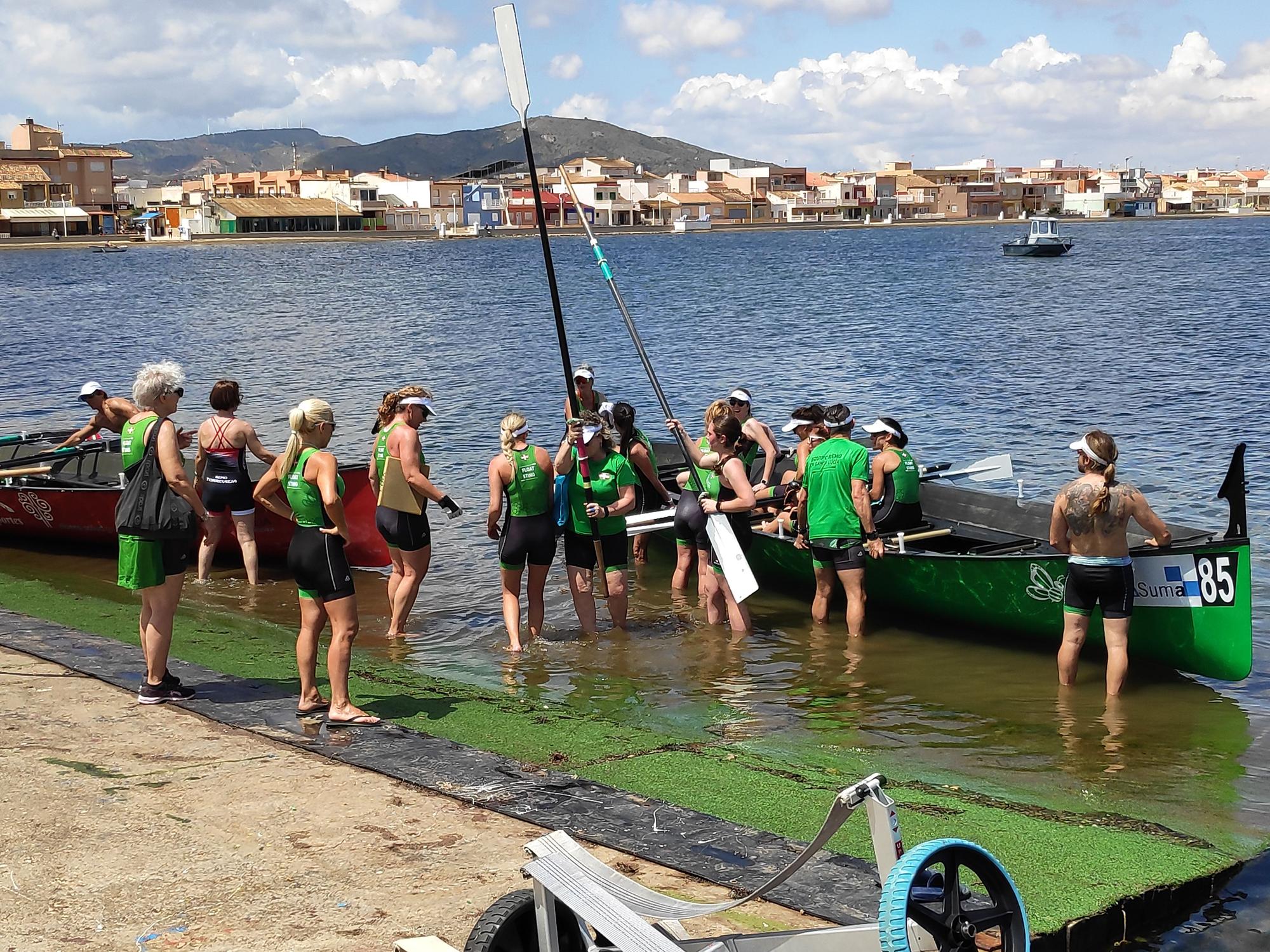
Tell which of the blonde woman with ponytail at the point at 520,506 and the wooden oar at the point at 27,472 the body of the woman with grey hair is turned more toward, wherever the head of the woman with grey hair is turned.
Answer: the blonde woman with ponytail

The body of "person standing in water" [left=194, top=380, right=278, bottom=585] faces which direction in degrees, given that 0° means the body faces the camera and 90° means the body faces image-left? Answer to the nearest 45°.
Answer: approximately 180°

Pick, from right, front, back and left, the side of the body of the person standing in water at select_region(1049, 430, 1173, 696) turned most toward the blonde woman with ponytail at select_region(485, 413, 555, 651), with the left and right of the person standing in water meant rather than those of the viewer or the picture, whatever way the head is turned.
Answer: left

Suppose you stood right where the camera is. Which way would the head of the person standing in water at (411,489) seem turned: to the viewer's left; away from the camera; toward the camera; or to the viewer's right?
to the viewer's right

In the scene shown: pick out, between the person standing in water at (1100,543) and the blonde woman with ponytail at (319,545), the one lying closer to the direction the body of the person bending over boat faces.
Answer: the blonde woman with ponytail

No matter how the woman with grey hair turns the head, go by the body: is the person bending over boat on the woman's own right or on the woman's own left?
on the woman's own left

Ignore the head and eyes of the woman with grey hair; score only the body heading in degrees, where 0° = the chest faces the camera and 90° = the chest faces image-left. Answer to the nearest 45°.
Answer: approximately 225°

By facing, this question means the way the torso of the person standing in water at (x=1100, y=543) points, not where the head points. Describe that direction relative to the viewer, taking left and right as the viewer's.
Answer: facing away from the viewer

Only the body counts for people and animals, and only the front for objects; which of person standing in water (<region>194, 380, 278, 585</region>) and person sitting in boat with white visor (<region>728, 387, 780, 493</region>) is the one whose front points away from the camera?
person standing in water (<region>194, 380, 278, 585</region>)
